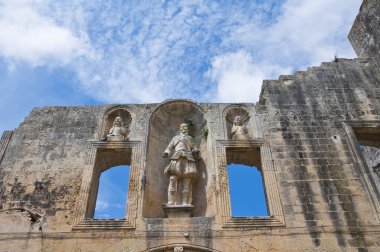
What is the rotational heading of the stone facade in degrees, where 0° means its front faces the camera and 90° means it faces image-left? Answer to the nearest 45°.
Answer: approximately 0°

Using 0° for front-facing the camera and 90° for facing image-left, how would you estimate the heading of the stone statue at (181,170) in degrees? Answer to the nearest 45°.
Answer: approximately 0°

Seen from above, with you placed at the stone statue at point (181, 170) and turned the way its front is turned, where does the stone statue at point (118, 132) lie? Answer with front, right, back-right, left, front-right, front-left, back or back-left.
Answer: right

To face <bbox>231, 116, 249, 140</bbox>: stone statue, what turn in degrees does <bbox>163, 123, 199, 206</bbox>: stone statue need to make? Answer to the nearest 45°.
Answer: approximately 90° to its left

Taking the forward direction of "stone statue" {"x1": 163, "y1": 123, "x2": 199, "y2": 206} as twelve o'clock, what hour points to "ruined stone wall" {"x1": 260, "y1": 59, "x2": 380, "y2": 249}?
The ruined stone wall is roughly at 9 o'clock from the stone statue.

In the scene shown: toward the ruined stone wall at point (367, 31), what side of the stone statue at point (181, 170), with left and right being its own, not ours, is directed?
left
